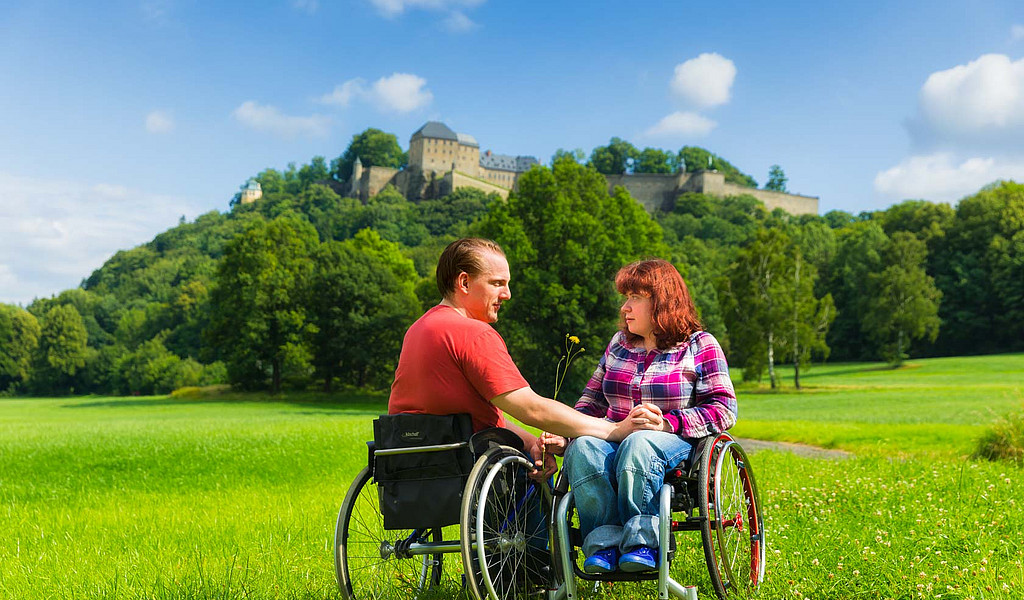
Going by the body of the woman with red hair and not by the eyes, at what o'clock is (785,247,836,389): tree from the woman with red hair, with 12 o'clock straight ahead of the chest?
The tree is roughly at 5 o'clock from the woman with red hair.

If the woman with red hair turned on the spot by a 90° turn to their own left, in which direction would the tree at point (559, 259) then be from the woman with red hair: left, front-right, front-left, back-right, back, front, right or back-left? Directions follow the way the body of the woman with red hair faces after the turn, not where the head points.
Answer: back-left

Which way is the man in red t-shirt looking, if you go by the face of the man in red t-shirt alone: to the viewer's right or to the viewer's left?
to the viewer's right

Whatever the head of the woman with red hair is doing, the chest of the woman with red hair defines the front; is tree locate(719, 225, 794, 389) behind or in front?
behind

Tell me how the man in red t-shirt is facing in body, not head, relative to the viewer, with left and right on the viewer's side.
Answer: facing away from the viewer and to the right of the viewer

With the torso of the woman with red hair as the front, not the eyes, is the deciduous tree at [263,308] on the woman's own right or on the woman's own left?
on the woman's own right

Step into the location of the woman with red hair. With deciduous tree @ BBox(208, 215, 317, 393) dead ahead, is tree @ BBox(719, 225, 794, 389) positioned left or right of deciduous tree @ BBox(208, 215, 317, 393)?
right

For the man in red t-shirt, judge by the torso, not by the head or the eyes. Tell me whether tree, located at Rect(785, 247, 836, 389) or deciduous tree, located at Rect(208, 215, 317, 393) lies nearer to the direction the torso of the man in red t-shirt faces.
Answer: the tree

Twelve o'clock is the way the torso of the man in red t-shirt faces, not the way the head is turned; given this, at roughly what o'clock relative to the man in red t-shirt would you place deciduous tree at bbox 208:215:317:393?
The deciduous tree is roughly at 10 o'clock from the man in red t-shirt.

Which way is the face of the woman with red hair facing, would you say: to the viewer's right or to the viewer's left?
to the viewer's left

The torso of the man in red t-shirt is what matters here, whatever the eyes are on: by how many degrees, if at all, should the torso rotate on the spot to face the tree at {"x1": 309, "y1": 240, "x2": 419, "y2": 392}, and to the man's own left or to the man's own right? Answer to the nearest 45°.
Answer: approximately 45° to the man's own left

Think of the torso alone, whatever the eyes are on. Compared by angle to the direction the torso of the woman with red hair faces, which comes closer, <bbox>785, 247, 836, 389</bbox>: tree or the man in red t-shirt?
the man in red t-shirt

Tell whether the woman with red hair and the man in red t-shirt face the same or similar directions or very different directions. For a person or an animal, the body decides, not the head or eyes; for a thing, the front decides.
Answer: very different directions

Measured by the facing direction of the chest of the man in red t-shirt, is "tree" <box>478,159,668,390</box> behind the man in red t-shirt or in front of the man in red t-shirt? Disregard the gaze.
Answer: in front
